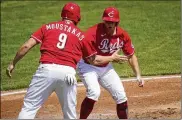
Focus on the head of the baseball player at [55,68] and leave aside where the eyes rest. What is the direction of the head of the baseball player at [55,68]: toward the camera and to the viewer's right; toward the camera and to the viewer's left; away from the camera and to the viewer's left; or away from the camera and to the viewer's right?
away from the camera and to the viewer's right

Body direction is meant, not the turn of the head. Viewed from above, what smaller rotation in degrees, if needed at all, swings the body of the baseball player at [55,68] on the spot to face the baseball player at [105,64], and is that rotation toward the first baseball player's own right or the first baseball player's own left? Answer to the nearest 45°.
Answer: approximately 45° to the first baseball player's own right

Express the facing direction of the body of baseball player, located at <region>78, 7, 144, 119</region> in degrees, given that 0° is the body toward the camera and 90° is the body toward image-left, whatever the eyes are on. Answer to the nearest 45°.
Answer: approximately 0°

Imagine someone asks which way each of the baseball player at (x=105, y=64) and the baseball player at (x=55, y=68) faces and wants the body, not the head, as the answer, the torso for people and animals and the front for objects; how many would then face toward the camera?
1

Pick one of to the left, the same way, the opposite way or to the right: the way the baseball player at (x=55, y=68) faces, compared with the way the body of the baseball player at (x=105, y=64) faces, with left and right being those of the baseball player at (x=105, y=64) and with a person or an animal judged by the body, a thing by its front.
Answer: the opposite way
